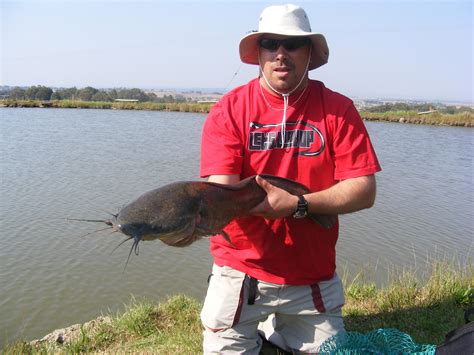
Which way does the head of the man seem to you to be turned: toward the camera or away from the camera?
toward the camera

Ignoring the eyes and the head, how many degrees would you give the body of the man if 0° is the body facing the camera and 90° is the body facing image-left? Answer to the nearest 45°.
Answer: approximately 0°
